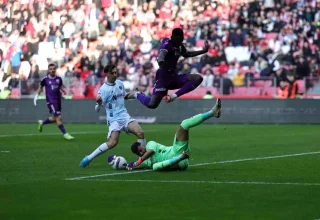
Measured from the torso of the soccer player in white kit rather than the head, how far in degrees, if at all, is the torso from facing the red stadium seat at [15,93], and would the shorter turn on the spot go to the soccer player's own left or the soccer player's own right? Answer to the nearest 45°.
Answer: approximately 135° to the soccer player's own left

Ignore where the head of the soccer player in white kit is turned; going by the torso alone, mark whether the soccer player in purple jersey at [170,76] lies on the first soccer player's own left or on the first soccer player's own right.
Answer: on the first soccer player's own left

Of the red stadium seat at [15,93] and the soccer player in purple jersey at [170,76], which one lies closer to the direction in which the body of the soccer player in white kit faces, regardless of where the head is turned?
the soccer player in purple jersey

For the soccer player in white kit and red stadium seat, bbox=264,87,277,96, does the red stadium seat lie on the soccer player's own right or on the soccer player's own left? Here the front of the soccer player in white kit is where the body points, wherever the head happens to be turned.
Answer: on the soccer player's own left

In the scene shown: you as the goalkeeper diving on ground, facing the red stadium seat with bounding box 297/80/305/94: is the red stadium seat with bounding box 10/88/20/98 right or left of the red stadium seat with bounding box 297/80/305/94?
left

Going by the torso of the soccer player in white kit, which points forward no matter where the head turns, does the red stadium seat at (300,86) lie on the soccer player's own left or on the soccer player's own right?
on the soccer player's own left

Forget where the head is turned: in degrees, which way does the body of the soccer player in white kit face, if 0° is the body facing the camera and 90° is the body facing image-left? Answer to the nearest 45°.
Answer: approximately 315°

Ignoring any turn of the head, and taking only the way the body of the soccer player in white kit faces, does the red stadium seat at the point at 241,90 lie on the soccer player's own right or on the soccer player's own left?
on the soccer player's own left

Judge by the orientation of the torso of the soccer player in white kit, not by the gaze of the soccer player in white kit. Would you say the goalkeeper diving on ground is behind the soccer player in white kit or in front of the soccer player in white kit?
in front
